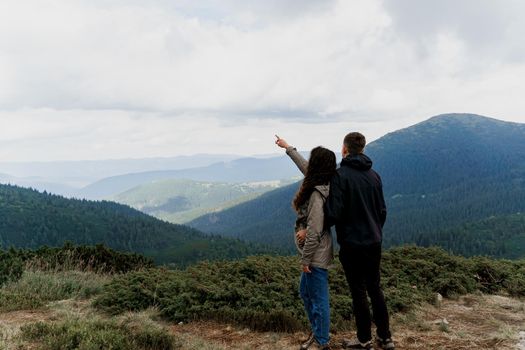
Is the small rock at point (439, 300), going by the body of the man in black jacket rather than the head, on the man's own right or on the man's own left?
on the man's own right

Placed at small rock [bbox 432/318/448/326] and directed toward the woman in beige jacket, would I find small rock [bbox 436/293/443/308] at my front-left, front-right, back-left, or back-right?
back-right

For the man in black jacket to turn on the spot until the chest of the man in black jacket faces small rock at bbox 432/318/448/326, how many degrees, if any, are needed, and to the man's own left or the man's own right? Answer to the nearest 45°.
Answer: approximately 90° to the man's own right

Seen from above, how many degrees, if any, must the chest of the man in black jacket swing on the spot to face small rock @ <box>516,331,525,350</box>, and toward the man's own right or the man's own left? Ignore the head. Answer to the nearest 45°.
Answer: approximately 90° to the man's own right

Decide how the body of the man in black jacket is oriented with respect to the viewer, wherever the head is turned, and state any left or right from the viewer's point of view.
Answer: facing away from the viewer and to the left of the viewer
